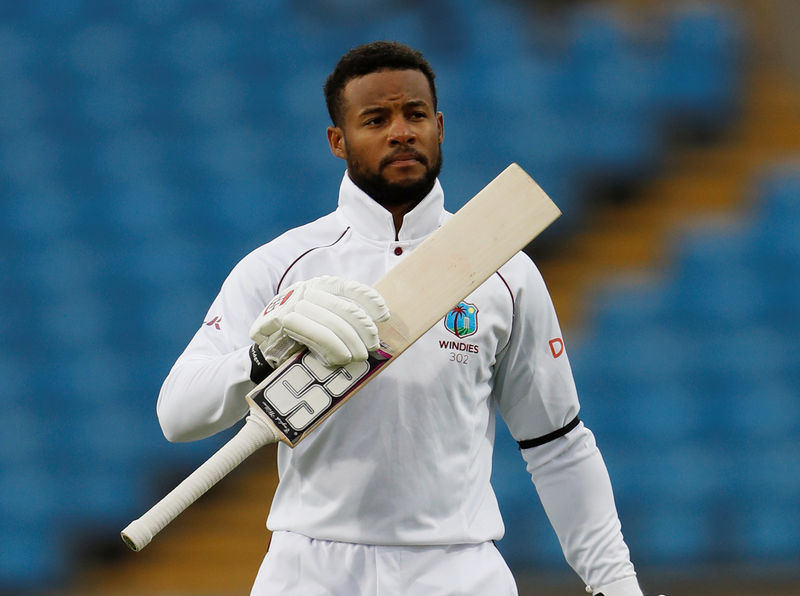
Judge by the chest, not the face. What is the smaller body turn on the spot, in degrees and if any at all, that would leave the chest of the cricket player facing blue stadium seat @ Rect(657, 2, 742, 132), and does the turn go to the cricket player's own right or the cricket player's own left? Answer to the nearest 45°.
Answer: approximately 135° to the cricket player's own left

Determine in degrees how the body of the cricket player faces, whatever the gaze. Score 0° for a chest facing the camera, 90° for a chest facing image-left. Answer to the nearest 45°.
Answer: approximately 0°
